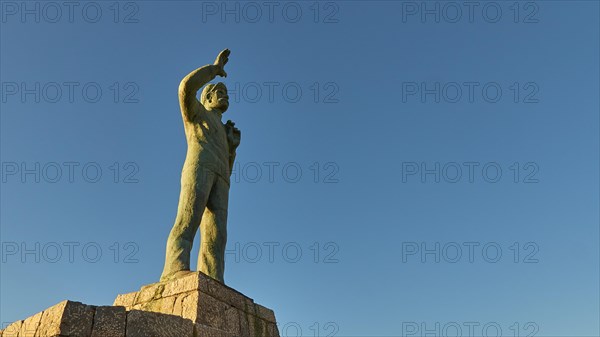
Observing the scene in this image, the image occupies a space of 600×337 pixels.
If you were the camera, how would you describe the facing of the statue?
facing the viewer and to the right of the viewer
